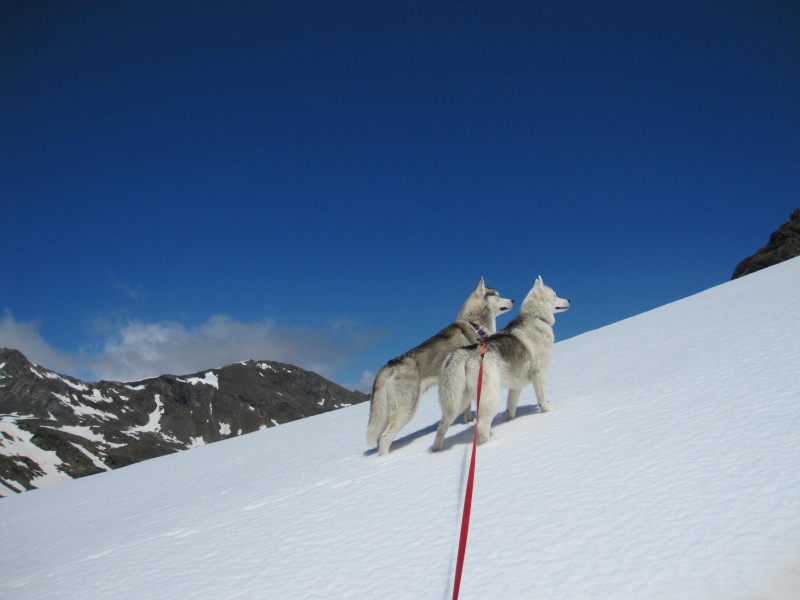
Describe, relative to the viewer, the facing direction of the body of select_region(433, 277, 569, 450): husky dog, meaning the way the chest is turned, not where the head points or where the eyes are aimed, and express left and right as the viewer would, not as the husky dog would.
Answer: facing away from the viewer and to the right of the viewer

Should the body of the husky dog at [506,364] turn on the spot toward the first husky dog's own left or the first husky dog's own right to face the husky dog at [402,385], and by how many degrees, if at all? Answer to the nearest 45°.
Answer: approximately 135° to the first husky dog's own left
